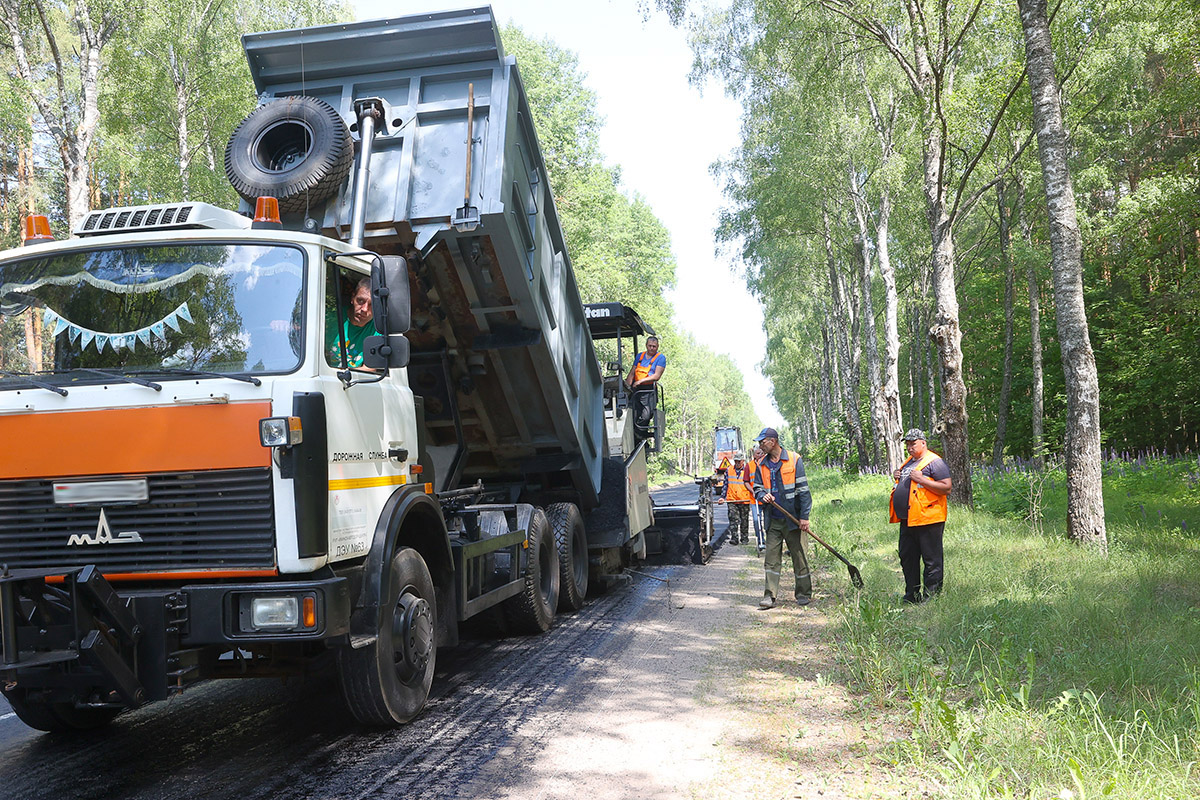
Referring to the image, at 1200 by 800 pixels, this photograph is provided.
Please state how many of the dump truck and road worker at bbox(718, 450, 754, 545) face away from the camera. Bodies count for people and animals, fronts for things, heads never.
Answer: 0

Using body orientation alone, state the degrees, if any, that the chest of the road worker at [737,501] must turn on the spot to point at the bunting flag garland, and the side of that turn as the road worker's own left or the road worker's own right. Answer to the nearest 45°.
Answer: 0° — they already face it

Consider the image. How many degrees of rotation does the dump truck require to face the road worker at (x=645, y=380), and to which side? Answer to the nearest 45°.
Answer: approximately 180°

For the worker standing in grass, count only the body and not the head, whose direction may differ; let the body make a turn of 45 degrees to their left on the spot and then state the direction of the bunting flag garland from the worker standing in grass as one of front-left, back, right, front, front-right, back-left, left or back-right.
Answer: front-right

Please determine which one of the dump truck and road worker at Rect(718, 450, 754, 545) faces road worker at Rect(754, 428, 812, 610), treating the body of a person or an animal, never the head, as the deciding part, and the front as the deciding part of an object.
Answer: road worker at Rect(718, 450, 754, 545)

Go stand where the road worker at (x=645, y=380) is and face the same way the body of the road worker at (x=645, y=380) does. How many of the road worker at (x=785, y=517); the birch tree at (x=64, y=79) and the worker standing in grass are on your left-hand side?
2

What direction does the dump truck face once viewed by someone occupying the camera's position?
facing the viewer and to the left of the viewer

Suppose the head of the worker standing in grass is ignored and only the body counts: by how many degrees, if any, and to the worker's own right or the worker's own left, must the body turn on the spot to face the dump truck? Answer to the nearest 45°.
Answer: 0° — they already face it

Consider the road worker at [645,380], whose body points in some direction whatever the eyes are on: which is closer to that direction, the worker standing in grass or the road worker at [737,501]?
the worker standing in grass

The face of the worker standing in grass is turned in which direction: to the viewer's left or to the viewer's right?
to the viewer's left

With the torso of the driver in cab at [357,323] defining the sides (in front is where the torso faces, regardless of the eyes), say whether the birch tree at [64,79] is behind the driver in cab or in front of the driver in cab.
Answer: behind

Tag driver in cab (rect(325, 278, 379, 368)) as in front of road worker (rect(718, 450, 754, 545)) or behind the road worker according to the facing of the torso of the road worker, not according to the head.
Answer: in front
